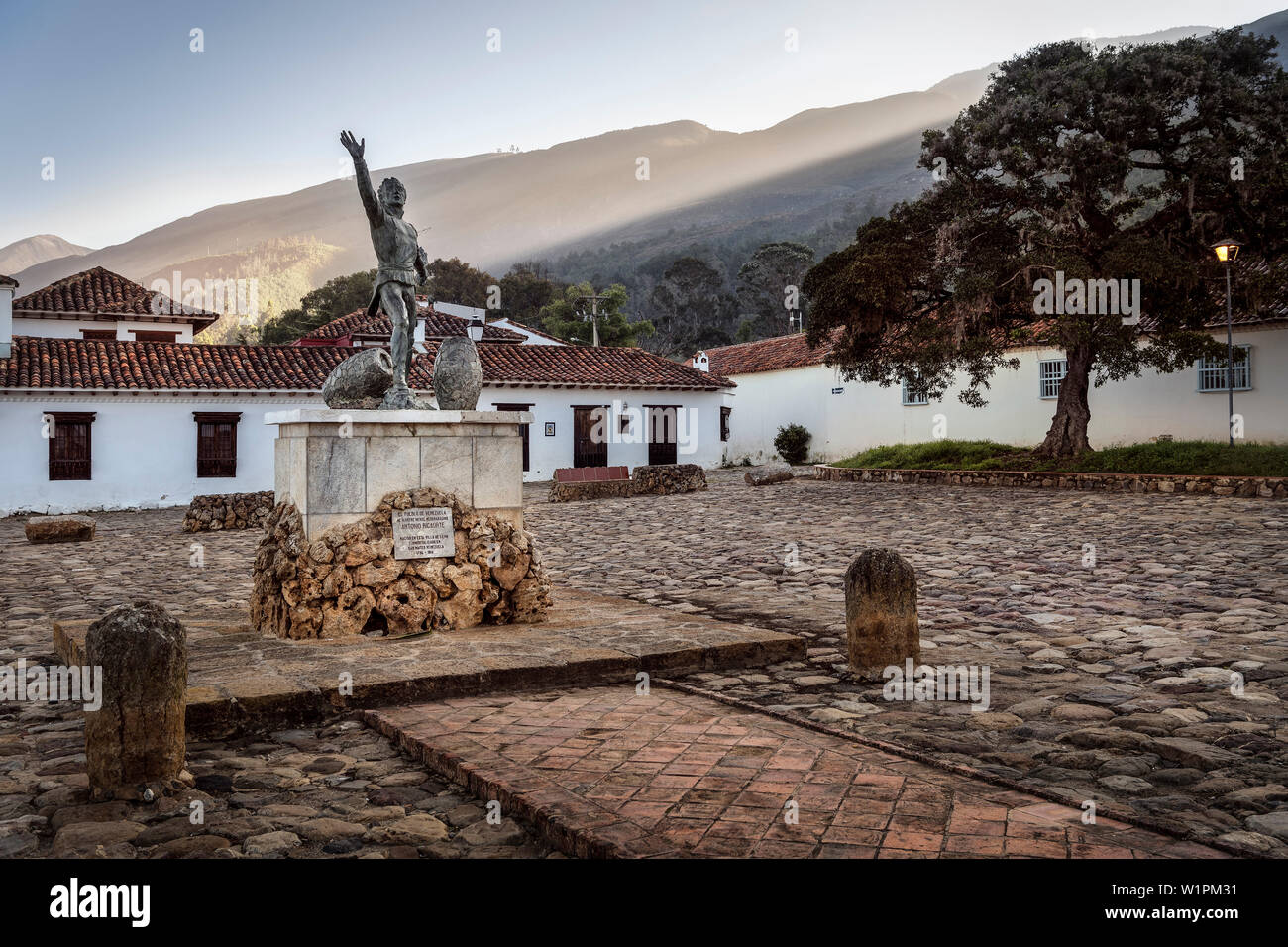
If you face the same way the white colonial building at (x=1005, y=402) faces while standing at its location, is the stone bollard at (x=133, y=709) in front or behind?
in front

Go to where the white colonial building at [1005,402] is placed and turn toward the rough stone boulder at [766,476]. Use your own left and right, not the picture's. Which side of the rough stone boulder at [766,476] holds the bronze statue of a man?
left

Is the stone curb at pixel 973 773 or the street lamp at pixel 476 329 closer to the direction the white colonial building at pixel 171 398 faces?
the stone curb

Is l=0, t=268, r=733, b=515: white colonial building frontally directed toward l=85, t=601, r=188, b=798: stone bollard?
yes

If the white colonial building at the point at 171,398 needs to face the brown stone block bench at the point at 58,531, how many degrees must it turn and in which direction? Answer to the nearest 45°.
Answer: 0° — it already faces it

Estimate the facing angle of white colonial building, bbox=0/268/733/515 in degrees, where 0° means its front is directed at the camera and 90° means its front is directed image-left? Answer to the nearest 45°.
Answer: approximately 0°

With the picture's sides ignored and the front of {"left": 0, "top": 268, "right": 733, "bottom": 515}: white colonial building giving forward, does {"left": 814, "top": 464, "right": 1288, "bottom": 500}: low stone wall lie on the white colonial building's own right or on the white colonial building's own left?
on the white colonial building's own left

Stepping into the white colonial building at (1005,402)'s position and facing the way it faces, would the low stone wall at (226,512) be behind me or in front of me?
in front

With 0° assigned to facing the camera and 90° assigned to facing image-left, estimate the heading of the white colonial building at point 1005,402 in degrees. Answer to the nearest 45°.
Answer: approximately 45°

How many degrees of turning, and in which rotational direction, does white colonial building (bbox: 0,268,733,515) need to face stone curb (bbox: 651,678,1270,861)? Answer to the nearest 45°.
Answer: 0° — it already faces it

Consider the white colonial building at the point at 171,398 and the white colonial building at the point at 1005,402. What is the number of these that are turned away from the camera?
0
